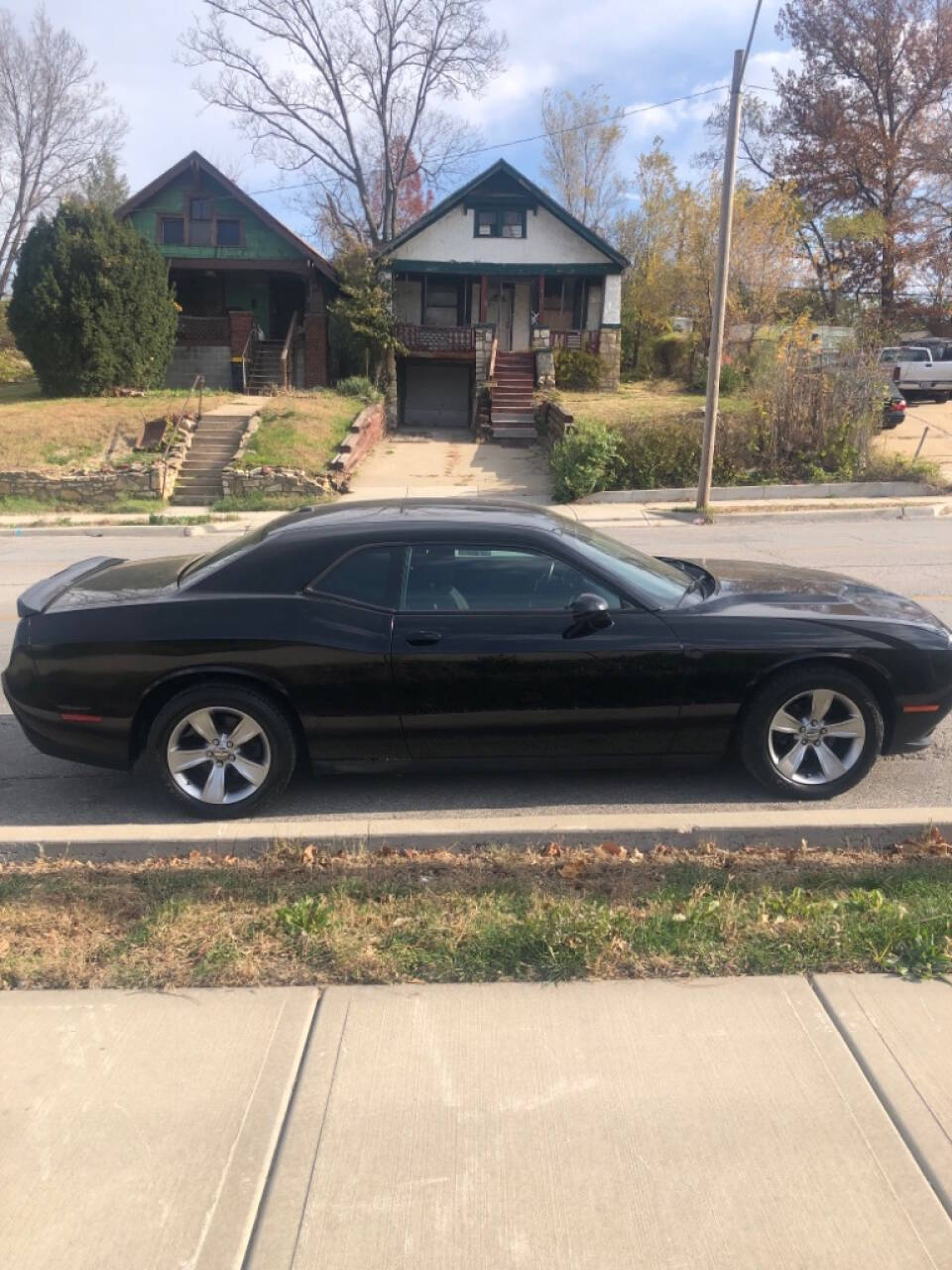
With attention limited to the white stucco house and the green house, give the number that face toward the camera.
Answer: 2

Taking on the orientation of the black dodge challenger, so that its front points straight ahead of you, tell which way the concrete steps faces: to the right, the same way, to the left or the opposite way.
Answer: to the right

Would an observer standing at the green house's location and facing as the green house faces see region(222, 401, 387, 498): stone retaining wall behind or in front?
in front

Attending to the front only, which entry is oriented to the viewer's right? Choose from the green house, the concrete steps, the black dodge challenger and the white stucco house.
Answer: the black dodge challenger

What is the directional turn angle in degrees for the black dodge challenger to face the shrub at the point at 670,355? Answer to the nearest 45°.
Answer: approximately 90° to its left

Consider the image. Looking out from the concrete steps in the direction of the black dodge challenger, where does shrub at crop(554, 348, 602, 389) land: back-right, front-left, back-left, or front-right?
back-left

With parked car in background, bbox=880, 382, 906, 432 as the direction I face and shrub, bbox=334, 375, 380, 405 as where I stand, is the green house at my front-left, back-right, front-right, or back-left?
back-left

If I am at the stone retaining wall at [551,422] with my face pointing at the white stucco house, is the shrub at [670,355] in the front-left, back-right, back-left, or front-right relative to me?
front-right

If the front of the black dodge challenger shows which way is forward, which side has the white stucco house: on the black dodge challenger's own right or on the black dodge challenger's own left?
on the black dodge challenger's own left

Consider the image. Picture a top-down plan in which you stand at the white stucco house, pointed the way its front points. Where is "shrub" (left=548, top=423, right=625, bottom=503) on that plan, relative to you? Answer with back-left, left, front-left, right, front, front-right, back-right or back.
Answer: front

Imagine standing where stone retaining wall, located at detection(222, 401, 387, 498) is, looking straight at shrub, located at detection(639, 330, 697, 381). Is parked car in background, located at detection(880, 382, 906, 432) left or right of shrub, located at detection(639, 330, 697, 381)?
right

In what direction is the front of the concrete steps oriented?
toward the camera

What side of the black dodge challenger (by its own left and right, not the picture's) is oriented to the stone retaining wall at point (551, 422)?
left

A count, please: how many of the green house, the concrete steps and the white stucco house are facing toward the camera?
3

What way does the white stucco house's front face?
toward the camera

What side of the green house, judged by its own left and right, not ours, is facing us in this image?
front

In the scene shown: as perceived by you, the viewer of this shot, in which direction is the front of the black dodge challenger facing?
facing to the right of the viewer

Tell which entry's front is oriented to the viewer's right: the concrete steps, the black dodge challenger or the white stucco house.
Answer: the black dodge challenger

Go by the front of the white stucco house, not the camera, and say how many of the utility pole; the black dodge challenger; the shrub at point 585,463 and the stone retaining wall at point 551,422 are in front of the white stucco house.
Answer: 4
